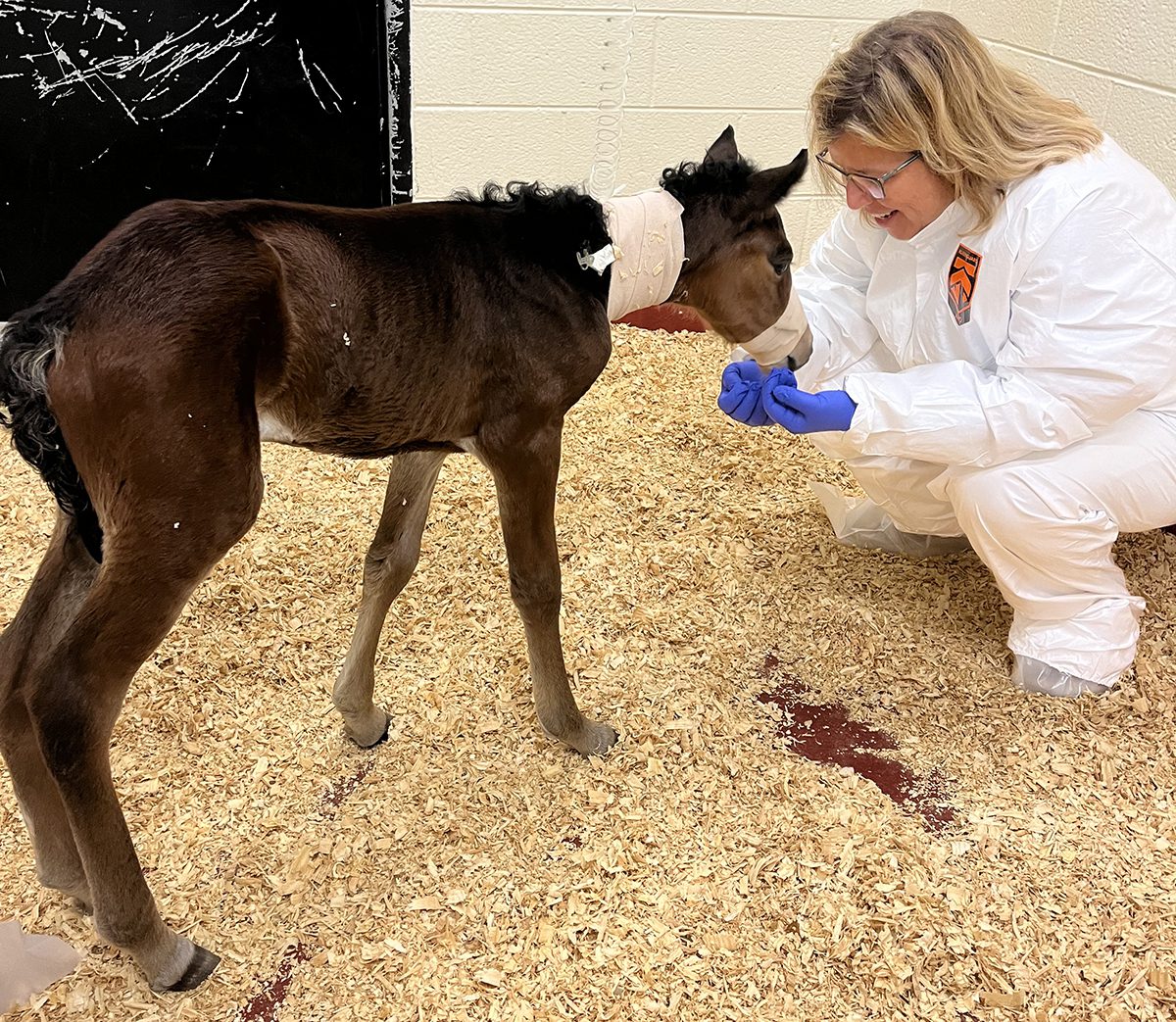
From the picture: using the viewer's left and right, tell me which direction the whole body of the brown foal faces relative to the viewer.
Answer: facing away from the viewer and to the right of the viewer

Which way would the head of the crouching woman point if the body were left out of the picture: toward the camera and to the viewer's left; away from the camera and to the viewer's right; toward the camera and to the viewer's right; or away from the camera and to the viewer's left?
toward the camera and to the viewer's left
